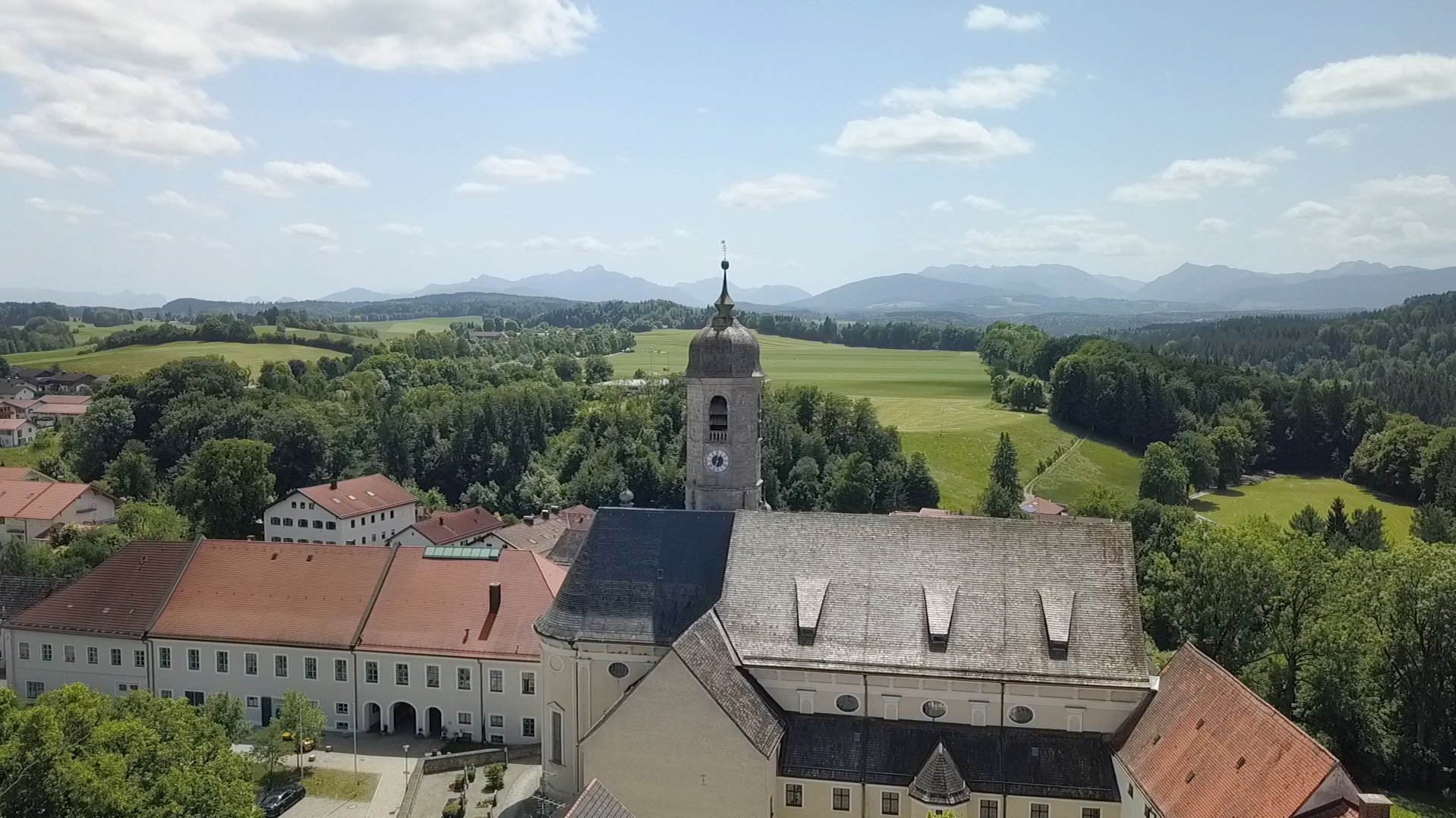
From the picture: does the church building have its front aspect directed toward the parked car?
no
